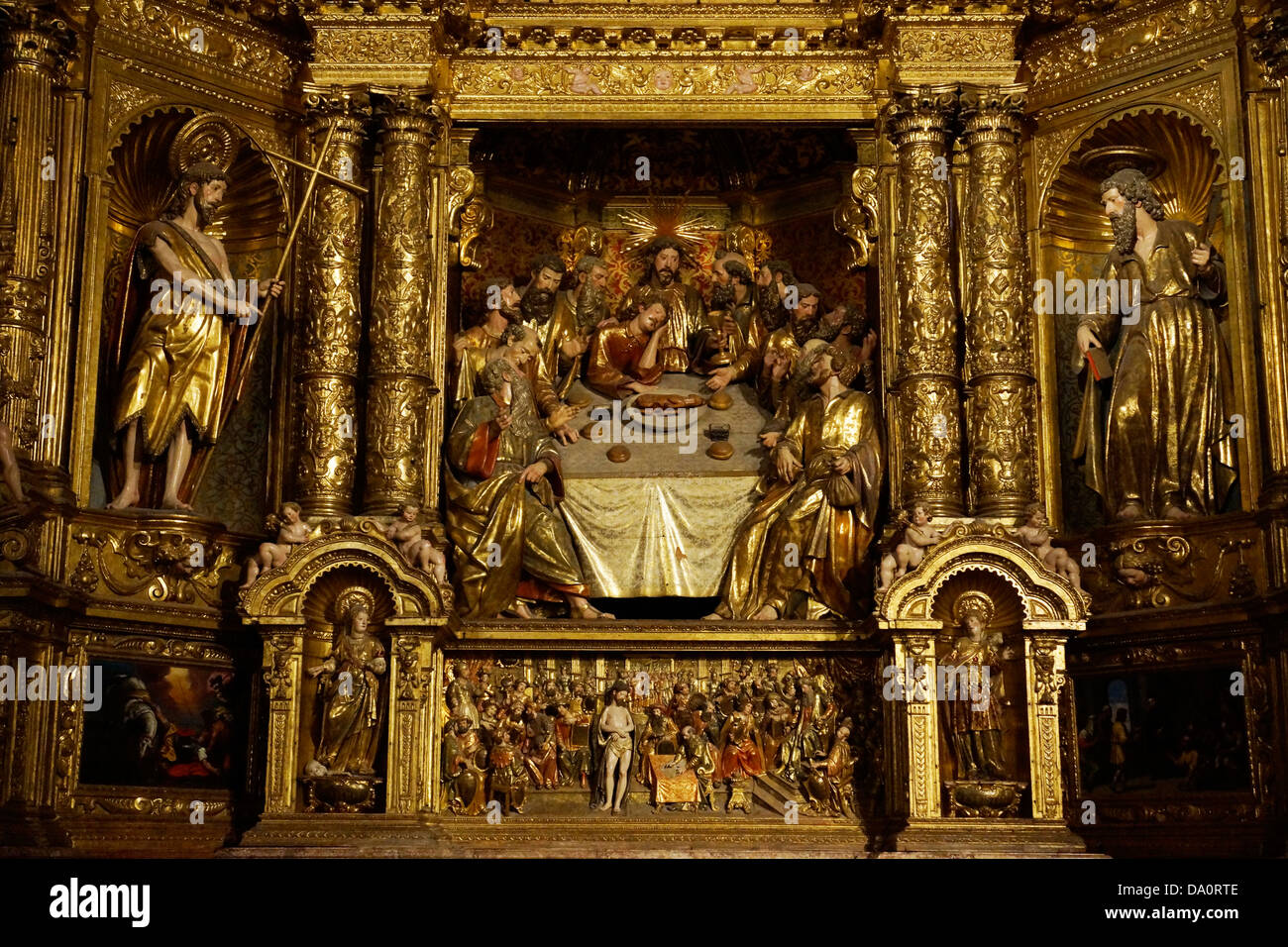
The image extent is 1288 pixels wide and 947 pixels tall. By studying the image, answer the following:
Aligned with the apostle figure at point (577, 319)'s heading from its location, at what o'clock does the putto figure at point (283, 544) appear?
The putto figure is roughly at 3 o'clock from the apostle figure.
